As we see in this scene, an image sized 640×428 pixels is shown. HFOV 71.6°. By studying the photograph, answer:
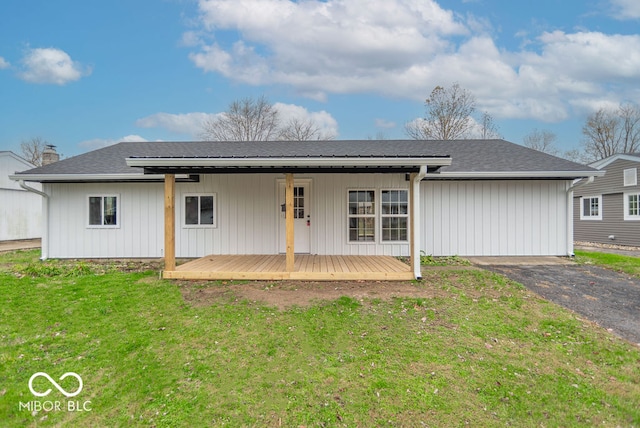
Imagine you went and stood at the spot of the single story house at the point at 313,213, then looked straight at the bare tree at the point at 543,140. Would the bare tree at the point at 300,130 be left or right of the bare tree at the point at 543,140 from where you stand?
left

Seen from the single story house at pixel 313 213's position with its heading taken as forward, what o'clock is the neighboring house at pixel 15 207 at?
The neighboring house is roughly at 4 o'clock from the single story house.

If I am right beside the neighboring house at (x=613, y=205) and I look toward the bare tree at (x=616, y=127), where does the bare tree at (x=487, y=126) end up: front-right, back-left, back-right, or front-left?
front-left

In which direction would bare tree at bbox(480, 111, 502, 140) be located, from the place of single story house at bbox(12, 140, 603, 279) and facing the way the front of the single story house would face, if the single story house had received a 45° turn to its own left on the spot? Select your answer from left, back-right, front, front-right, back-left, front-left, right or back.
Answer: left

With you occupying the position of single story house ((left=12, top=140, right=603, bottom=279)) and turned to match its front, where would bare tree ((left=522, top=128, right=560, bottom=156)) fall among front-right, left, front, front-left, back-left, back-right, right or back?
back-left

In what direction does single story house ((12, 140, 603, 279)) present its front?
toward the camera

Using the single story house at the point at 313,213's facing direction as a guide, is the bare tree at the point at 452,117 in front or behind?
behind

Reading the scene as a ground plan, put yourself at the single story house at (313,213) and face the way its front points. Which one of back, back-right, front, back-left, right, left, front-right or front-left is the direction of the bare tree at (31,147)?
back-right

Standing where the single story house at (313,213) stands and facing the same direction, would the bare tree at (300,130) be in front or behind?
behind

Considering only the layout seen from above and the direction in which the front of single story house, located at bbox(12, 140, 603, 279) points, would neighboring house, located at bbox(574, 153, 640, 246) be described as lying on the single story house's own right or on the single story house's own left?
on the single story house's own left
